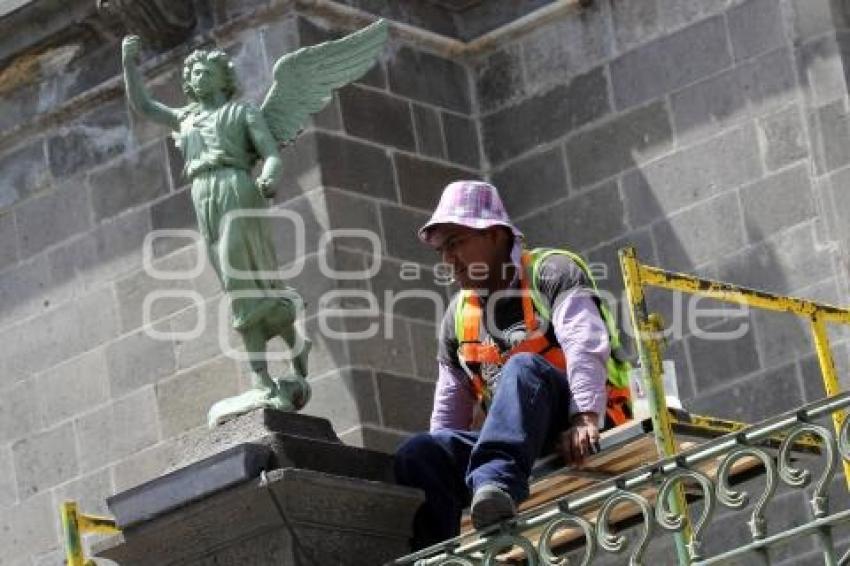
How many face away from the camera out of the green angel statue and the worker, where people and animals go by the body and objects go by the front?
0

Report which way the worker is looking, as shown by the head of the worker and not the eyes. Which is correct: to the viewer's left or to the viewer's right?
to the viewer's left

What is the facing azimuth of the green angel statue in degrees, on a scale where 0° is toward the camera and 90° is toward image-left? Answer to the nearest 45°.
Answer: approximately 45°

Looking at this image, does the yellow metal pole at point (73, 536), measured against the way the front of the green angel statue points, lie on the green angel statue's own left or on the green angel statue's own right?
on the green angel statue's own right

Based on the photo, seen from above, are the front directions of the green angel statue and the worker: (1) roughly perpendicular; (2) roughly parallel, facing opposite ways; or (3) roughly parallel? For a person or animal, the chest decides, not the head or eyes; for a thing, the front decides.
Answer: roughly parallel

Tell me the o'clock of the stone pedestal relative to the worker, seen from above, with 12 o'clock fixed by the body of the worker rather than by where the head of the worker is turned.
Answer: The stone pedestal is roughly at 1 o'clock from the worker.
